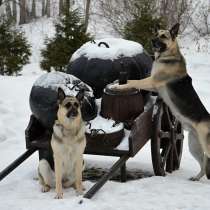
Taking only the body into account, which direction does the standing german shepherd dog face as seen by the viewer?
to the viewer's left

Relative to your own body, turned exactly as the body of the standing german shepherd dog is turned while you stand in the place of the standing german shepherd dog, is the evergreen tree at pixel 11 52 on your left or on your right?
on your right

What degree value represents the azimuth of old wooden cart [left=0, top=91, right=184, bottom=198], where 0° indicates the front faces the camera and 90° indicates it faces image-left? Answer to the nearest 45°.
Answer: approximately 45°

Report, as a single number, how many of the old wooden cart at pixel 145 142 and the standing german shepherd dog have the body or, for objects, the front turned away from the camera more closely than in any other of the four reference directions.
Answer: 0

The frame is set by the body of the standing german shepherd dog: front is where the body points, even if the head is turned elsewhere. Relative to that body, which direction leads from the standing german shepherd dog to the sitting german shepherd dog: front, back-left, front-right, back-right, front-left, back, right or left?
front-left
